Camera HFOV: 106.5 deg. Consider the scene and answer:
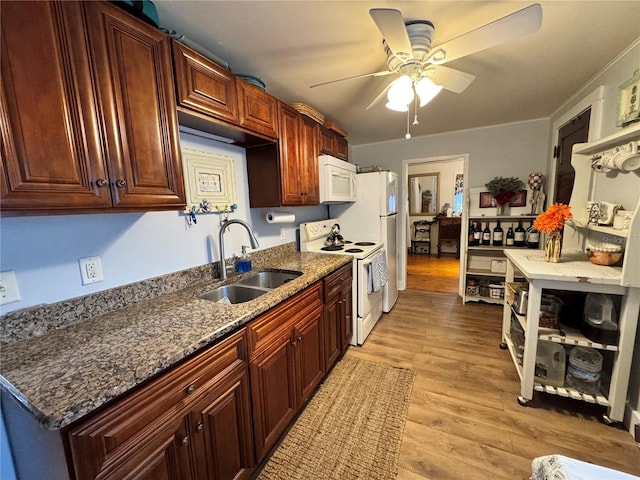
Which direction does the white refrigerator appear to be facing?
to the viewer's right

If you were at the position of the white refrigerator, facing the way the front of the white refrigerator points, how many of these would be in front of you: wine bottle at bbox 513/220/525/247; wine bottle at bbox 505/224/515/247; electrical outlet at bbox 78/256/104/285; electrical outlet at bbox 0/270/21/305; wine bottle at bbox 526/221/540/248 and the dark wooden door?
4

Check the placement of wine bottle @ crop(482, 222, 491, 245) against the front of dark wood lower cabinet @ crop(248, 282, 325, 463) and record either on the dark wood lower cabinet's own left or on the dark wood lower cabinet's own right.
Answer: on the dark wood lower cabinet's own left

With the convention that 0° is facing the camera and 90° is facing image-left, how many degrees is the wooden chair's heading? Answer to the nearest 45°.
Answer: approximately 0°

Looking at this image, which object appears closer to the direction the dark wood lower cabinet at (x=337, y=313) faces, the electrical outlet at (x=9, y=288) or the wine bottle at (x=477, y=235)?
the wine bottle

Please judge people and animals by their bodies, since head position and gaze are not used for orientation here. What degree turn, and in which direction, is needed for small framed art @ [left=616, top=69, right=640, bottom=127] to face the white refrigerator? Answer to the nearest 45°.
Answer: approximately 45° to its right

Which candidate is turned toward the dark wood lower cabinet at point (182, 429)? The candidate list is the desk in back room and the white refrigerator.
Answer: the desk in back room

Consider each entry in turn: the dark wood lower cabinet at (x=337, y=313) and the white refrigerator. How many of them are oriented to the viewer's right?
2

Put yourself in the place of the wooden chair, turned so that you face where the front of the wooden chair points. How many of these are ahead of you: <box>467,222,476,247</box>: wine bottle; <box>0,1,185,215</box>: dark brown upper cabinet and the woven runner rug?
3

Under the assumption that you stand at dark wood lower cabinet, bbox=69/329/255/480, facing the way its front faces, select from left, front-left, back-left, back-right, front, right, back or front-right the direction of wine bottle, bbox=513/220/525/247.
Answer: front-left

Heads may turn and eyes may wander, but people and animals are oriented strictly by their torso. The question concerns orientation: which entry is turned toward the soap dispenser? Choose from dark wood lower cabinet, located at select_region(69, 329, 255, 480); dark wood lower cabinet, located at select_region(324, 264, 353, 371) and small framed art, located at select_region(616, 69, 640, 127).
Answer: the small framed art

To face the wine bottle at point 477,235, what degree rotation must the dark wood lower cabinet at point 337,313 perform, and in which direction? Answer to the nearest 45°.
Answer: approximately 45° to its left
